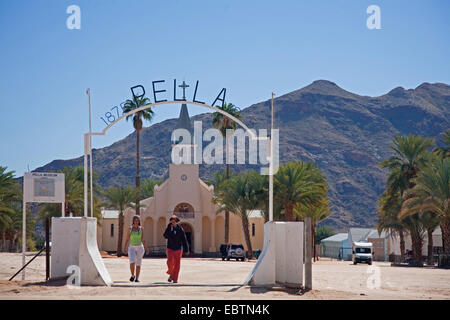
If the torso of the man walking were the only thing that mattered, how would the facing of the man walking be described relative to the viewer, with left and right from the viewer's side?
facing the viewer

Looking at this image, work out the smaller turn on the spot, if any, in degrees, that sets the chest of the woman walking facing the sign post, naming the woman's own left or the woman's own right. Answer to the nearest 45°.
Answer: approximately 135° to the woman's own right

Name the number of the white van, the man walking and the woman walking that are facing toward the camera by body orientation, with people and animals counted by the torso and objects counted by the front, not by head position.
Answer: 3

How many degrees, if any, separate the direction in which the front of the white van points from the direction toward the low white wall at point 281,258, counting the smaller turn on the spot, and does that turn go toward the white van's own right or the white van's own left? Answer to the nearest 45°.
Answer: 0° — it already faces it

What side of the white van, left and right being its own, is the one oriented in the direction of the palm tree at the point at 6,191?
right

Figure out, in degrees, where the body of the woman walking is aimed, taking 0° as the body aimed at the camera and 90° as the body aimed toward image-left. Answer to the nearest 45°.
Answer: approximately 0°

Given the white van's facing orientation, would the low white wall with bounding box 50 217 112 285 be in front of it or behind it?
in front
